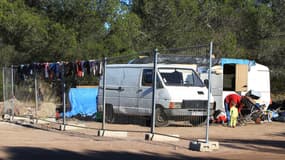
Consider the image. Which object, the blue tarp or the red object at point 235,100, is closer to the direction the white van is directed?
the red object

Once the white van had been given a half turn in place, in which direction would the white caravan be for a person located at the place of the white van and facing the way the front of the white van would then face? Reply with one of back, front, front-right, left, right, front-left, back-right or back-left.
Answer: right

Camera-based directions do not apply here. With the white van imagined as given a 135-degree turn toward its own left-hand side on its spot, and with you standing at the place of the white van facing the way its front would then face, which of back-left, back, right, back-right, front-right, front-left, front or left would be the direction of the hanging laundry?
left

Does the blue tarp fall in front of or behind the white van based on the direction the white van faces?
behind

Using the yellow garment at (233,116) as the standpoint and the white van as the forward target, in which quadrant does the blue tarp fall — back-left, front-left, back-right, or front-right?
front-right

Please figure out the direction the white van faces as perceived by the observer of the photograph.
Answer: facing the viewer and to the right of the viewer

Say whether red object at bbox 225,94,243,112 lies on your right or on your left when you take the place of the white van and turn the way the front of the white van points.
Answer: on your left
